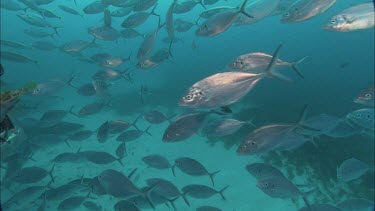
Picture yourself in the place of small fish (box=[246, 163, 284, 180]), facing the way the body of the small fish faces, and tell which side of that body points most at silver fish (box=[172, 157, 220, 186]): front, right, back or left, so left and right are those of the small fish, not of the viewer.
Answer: front

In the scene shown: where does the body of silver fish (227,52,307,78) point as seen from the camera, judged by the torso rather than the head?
to the viewer's left

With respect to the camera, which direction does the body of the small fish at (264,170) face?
to the viewer's left

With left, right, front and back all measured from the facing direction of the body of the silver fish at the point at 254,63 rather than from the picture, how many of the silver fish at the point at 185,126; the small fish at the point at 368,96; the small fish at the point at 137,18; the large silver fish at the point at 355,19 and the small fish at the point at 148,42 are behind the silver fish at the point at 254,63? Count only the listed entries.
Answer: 2

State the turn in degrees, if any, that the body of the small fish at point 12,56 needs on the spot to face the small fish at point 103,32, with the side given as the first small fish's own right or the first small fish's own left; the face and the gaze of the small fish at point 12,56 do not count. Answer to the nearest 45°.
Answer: approximately 180°

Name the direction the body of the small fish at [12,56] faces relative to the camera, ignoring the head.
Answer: to the viewer's left

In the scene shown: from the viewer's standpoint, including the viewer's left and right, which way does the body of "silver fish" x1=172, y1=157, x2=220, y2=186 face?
facing to the left of the viewer

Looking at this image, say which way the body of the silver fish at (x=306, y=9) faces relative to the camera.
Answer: to the viewer's left

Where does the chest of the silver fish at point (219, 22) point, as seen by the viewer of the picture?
to the viewer's left

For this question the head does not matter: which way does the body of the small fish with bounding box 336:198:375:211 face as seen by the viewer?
to the viewer's left

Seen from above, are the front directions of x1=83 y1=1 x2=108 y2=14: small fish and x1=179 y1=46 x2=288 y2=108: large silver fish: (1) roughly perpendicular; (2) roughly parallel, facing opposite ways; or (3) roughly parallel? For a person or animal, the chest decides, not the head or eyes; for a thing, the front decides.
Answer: roughly parallel

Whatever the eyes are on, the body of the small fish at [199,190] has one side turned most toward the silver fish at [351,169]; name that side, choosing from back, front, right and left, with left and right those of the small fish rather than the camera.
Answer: back

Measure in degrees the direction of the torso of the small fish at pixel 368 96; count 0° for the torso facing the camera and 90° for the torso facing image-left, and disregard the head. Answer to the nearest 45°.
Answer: approximately 90°

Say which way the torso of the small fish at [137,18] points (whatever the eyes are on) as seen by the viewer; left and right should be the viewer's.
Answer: facing to the left of the viewer
